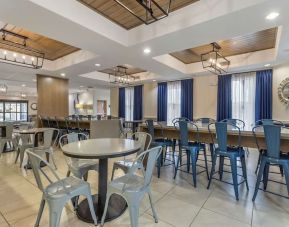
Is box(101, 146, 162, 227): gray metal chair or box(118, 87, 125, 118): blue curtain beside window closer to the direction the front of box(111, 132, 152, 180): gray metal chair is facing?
the gray metal chair

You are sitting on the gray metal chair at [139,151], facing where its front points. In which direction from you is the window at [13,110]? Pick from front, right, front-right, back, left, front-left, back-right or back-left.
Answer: right

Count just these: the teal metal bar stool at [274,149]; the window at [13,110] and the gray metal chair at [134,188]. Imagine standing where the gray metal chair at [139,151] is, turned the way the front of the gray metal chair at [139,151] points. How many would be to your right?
1

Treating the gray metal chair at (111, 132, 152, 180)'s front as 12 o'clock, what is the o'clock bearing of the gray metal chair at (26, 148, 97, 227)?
the gray metal chair at (26, 148, 97, 227) is roughly at 12 o'clock from the gray metal chair at (111, 132, 152, 180).

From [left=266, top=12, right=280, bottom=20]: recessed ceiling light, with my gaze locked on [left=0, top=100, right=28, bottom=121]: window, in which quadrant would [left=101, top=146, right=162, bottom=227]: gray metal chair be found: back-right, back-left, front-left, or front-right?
front-left

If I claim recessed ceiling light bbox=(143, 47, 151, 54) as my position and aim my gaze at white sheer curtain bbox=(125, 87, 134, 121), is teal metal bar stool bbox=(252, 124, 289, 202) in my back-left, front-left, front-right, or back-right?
back-right

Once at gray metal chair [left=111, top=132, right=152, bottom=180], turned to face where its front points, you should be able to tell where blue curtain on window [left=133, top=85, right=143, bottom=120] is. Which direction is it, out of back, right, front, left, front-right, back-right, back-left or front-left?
back-right

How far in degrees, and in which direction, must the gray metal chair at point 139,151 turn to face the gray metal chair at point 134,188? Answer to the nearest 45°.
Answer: approximately 45° to its left

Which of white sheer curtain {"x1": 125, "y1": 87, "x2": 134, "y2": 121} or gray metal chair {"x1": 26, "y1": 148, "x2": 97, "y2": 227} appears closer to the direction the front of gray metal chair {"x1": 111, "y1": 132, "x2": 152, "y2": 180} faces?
the gray metal chair

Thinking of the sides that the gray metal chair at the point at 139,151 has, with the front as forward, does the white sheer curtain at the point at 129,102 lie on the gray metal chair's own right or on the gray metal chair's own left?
on the gray metal chair's own right

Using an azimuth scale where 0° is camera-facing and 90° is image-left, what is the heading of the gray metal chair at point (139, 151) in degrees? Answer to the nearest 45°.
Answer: approximately 45°

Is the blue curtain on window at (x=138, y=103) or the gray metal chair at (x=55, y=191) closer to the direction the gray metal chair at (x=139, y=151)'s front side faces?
the gray metal chair
